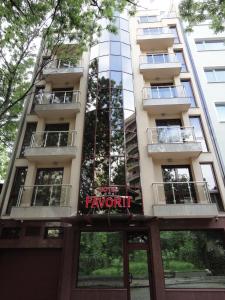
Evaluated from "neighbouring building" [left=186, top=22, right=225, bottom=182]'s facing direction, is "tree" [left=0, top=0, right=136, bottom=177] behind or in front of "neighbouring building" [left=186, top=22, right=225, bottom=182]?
in front

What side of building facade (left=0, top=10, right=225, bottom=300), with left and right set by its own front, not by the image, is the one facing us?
front

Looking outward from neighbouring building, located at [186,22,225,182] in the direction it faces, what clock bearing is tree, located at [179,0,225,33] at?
The tree is roughly at 12 o'clock from the neighbouring building.

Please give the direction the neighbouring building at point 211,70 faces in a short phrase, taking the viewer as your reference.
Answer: facing the viewer

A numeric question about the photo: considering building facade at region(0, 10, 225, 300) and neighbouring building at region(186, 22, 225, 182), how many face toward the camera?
2
